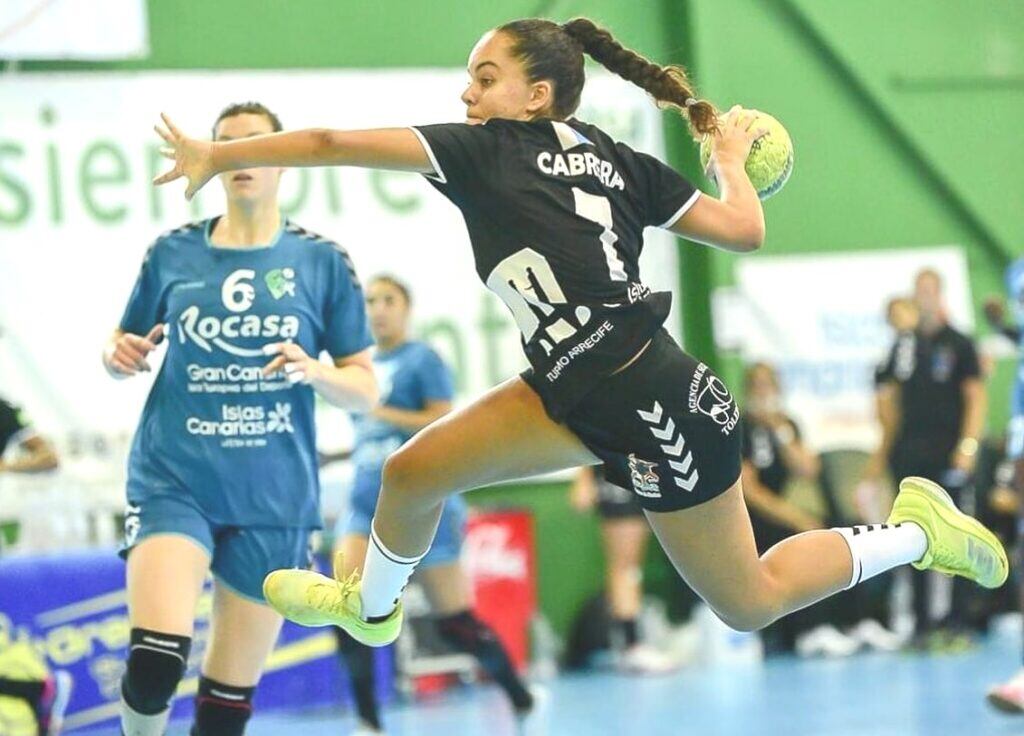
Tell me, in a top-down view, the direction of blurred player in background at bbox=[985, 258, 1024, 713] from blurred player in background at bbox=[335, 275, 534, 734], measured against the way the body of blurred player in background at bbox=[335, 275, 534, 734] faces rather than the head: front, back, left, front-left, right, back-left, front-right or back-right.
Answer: back-left

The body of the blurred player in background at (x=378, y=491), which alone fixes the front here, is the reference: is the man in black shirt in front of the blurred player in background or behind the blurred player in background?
behind

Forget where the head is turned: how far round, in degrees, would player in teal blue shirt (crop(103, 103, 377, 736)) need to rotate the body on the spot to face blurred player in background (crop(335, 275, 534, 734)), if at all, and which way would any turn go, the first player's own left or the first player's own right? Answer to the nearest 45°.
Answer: approximately 180°

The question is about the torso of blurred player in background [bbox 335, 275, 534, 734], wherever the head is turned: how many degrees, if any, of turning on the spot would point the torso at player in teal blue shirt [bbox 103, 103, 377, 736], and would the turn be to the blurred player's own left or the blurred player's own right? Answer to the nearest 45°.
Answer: approximately 45° to the blurred player's own left

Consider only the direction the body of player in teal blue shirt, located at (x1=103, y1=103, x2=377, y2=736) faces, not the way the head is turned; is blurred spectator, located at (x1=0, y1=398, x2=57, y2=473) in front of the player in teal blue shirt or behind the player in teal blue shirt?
behind
